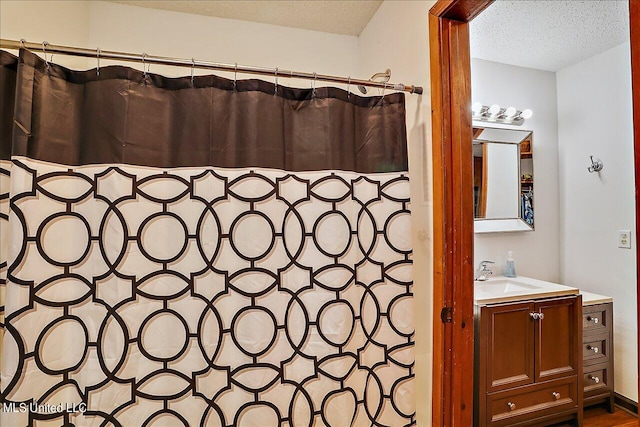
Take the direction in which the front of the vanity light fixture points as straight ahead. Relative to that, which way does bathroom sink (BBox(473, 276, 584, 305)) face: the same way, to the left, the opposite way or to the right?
the same way

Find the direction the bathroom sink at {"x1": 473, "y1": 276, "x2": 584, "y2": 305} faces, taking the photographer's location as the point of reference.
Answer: facing the viewer and to the right of the viewer

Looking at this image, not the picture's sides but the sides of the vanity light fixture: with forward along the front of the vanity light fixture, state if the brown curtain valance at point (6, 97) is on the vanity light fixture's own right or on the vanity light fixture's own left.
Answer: on the vanity light fixture's own right

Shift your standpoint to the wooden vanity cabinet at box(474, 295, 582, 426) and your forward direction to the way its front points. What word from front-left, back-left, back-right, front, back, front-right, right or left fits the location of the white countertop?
left

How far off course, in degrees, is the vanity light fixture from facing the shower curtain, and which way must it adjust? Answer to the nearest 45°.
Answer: approximately 45° to its right

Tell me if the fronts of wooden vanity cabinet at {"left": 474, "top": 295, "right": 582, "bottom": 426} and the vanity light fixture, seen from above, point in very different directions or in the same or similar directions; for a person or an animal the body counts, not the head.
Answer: same or similar directions

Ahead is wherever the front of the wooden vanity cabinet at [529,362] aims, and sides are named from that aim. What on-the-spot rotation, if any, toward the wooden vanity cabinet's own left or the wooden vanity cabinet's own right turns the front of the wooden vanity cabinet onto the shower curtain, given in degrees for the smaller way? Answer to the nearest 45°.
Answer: approximately 90° to the wooden vanity cabinet's own right
